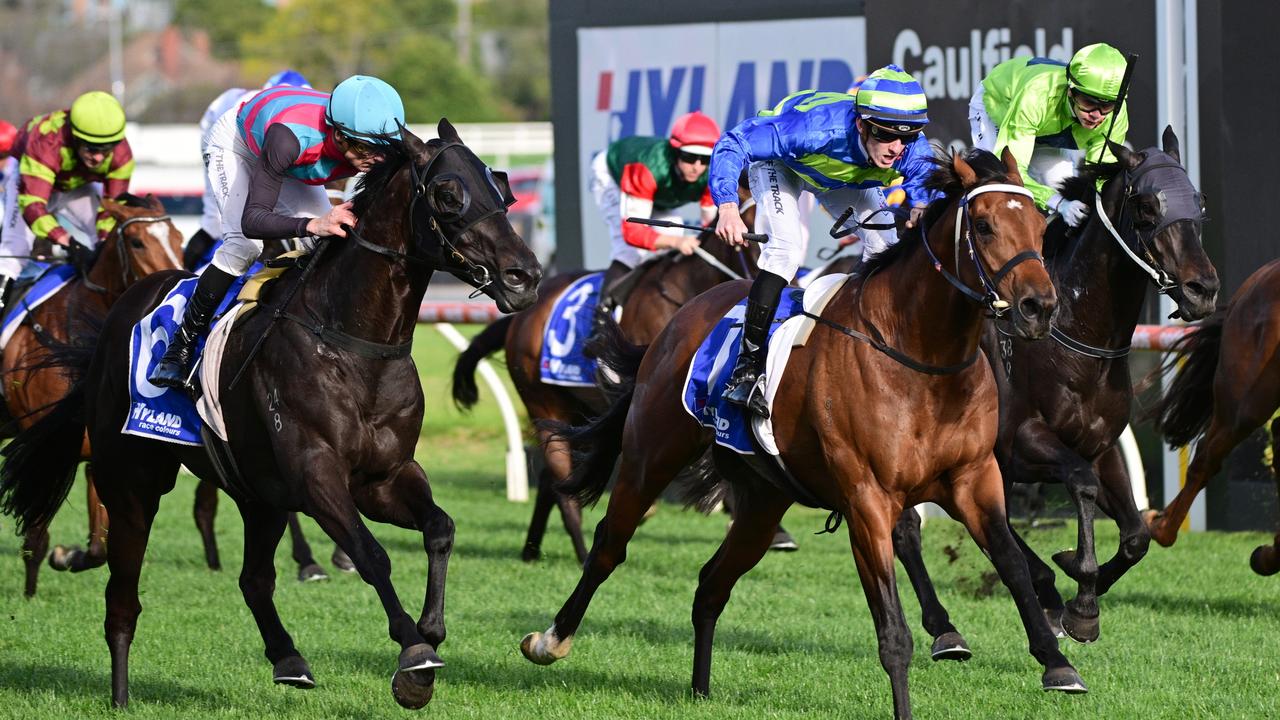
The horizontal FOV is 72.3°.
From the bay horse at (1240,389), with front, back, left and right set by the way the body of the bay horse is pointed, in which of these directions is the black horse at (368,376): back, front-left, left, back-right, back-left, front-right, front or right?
back-right

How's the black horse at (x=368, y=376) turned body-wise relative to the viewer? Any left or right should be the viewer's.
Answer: facing the viewer and to the right of the viewer

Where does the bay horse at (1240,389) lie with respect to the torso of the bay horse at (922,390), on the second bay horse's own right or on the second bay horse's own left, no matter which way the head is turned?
on the second bay horse's own left

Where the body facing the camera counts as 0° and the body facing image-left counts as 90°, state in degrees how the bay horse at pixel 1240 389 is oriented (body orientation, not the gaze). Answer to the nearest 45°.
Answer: approximately 270°

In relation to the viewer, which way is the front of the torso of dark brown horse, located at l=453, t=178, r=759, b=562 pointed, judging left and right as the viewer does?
facing to the right of the viewer

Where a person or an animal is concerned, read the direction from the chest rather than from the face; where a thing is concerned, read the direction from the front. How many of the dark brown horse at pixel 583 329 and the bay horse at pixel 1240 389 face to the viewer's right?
2

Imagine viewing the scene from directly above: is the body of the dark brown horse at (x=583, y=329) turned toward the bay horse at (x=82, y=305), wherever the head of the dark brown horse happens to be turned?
no

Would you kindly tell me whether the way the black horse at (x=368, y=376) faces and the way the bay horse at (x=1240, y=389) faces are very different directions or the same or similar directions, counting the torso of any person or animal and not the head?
same or similar directions

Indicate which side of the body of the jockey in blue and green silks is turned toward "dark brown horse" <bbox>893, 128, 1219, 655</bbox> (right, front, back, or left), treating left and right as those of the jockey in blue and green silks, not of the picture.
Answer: left

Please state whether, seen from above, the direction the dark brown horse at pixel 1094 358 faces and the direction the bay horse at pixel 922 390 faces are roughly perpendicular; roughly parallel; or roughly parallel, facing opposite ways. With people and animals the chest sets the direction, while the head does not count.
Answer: roughly parallel

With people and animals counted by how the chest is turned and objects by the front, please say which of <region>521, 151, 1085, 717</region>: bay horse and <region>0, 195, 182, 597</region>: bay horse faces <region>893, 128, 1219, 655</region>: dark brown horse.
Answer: <region>0, 195, 182, 597</region>: bay horse

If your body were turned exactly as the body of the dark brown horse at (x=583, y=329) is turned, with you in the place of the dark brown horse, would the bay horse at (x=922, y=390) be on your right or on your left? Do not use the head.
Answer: on your right

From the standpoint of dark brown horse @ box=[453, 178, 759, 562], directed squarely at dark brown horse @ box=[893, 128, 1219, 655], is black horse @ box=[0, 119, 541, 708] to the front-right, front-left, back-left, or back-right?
front-right
